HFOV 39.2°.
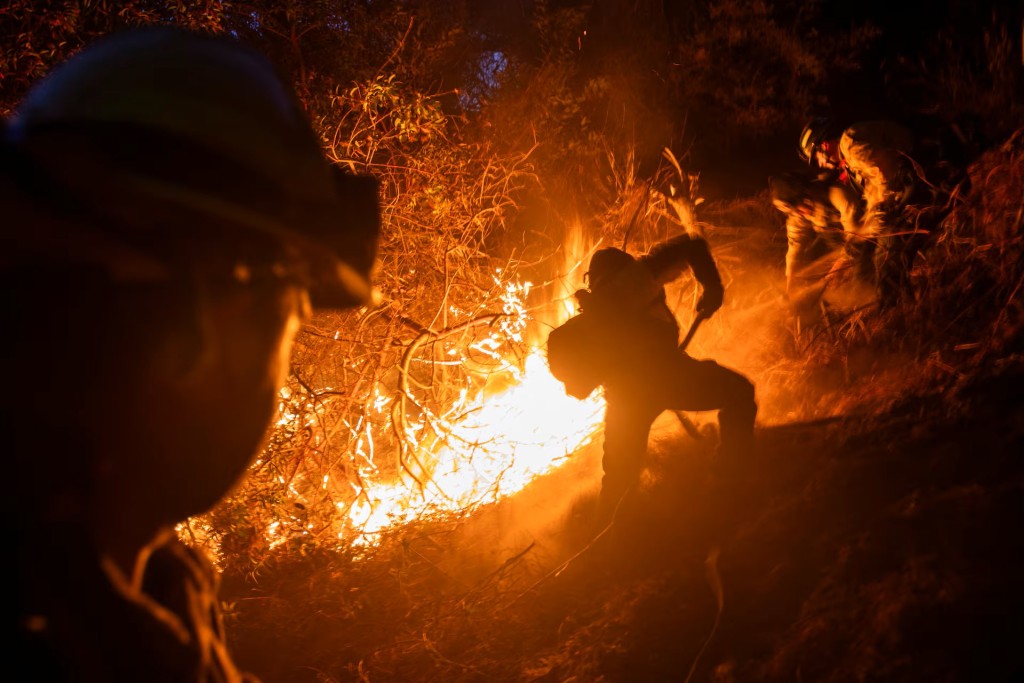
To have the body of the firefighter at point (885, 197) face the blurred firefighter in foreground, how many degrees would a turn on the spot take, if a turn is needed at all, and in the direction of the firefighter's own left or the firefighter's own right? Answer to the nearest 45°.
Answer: approximately 90° to the firefighter's own left

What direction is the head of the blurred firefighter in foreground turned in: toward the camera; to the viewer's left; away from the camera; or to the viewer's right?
to the viewer's right

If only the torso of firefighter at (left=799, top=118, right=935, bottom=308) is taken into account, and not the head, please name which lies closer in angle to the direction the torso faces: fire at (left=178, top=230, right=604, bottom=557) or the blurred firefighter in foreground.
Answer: the fire

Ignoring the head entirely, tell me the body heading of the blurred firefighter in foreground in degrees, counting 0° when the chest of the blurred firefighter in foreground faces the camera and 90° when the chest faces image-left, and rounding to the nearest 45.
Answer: approximately 225°

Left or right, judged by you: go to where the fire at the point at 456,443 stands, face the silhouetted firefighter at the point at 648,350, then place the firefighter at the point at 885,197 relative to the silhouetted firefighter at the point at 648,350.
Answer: left

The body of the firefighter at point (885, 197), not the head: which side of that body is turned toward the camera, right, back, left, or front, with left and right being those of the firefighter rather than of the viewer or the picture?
left

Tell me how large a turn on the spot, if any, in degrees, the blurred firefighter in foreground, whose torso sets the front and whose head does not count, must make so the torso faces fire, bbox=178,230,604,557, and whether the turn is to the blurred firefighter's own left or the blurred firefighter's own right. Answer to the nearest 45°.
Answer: approximately 45° to the blurred firefighter's own left

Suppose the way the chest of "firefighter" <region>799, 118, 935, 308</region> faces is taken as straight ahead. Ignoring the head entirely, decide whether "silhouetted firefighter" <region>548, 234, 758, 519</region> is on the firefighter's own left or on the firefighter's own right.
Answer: on the firefighter's own left

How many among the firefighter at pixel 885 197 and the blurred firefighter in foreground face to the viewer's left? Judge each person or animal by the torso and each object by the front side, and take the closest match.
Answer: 1

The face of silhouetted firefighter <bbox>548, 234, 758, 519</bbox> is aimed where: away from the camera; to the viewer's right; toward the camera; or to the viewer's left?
to the viewer's left

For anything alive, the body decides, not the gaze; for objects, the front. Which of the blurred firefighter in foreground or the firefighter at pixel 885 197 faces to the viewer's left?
the firefighter
